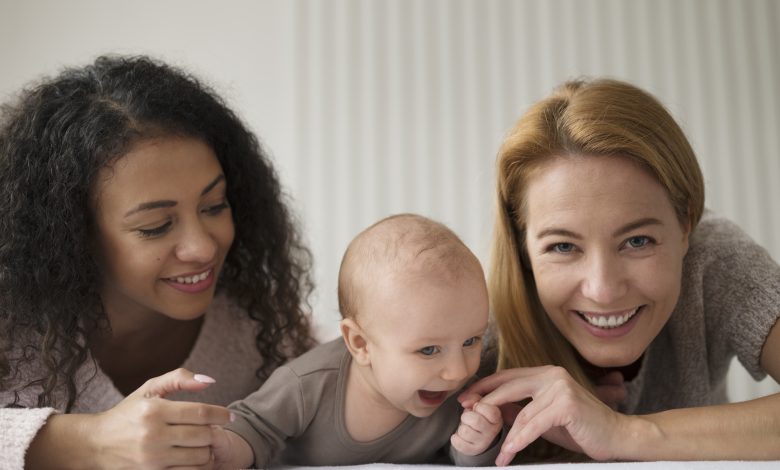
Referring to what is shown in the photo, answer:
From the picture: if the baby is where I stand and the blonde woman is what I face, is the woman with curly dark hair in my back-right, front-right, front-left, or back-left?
back-left

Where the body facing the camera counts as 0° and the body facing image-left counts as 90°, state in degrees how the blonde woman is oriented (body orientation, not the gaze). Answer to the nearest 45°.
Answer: approximately 0°

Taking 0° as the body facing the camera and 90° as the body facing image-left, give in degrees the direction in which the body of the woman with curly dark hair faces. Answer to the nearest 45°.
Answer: approximately 315°

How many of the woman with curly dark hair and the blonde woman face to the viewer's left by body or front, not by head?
0

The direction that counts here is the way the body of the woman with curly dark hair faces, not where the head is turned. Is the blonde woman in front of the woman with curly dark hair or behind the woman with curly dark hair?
in front

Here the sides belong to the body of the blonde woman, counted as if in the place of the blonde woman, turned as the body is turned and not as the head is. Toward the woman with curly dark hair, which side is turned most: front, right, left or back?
right
